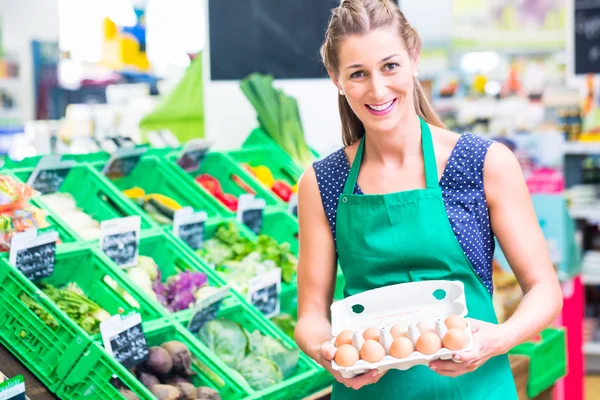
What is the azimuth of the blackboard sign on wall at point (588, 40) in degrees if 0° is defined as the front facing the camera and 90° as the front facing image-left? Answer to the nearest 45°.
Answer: approximately 0°

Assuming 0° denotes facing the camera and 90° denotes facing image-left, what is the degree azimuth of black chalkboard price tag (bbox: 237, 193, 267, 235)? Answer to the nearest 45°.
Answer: approximately 0°

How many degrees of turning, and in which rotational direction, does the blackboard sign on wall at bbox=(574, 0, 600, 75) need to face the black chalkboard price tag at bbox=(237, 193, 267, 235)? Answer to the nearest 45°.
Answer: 0° — it already faces it
